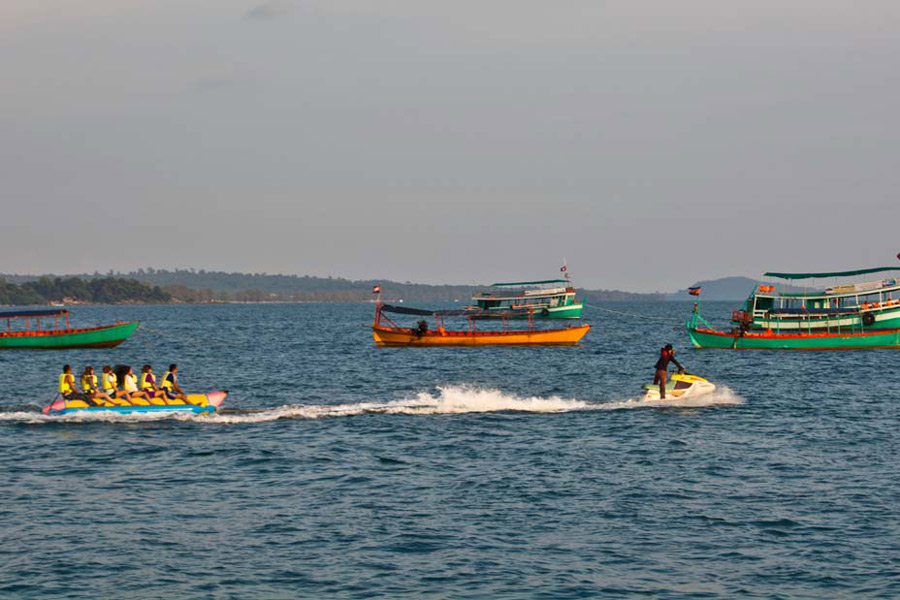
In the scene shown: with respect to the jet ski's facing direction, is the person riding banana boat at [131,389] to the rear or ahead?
to the rear

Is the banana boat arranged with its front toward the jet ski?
yes

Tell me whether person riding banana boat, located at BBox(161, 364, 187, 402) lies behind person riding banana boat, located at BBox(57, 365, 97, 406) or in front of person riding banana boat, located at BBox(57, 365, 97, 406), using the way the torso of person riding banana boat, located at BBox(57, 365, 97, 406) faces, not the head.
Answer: in front

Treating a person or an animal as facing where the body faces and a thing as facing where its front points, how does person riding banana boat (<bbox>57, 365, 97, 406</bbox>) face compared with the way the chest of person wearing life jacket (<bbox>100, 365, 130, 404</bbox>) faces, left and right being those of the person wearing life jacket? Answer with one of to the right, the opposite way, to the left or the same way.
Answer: the same way

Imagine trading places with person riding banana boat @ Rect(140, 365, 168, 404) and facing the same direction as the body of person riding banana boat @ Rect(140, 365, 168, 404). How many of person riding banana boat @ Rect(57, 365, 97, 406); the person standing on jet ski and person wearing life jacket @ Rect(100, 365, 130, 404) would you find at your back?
2

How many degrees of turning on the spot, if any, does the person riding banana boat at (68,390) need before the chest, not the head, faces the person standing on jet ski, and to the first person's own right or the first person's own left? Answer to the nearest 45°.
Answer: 0° — they already face them

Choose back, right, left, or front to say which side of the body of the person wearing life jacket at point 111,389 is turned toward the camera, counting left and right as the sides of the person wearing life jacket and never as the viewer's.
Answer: right

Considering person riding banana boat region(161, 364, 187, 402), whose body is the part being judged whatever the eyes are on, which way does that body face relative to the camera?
to the viewer's right

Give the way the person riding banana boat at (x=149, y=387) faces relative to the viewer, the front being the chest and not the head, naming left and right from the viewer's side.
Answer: facing to the right of the viewer

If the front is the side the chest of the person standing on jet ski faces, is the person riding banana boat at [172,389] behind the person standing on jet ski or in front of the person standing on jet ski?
behind

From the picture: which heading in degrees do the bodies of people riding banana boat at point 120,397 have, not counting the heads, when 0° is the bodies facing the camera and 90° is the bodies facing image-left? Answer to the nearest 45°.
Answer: approximately 270°

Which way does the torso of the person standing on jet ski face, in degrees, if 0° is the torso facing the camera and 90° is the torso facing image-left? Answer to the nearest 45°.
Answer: approximately 270°

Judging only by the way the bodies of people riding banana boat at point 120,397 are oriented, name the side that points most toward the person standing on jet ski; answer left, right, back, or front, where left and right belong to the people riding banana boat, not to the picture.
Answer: front

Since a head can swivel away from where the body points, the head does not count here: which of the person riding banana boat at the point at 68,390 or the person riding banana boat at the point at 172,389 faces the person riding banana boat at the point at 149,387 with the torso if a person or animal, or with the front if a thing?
the person riding banana boat at the point at 68,390

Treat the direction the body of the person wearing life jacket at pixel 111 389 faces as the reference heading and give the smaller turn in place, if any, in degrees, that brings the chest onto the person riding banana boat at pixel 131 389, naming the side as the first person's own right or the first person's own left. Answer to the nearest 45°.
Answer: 0° — they already face them

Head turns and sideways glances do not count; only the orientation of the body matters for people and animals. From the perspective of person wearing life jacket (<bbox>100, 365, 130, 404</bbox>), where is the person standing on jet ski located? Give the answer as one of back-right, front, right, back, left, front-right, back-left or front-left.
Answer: front

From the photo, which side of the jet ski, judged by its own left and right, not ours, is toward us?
right

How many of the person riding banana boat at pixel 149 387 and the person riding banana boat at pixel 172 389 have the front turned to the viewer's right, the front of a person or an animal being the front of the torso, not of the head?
2

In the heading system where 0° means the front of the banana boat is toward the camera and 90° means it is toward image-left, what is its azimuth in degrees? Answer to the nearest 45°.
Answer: approximately 270°
